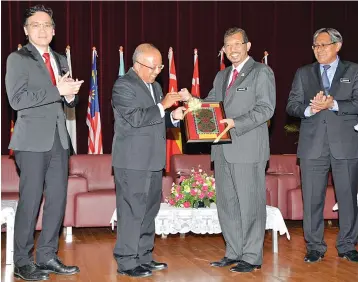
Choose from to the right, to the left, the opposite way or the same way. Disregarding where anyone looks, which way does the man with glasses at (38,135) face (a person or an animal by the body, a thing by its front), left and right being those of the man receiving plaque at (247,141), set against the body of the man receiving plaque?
to the left

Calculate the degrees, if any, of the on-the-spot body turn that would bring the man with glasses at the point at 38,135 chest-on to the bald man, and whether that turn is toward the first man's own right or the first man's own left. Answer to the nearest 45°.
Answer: approximately 45° to the first man's own left

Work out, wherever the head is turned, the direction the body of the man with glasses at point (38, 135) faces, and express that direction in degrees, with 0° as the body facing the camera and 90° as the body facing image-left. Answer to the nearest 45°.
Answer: approximately 315°

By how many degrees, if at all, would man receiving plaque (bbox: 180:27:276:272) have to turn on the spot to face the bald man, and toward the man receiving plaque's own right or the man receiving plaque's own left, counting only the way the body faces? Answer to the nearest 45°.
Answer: approximately 45° to the man receiving plaque's own right

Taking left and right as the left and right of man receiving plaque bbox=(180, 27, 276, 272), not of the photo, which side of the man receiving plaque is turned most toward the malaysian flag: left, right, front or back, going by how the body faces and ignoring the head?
right

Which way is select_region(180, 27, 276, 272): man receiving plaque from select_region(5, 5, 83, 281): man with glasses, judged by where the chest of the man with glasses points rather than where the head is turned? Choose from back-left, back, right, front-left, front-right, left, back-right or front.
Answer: front-left

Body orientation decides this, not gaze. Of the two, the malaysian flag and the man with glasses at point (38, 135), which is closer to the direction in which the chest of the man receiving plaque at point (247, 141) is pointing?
the man with glasses

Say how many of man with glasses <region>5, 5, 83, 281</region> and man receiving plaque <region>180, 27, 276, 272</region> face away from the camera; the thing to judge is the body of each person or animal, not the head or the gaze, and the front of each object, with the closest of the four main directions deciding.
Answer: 0

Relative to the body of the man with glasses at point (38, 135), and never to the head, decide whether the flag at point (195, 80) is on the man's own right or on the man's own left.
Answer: on the man's own left

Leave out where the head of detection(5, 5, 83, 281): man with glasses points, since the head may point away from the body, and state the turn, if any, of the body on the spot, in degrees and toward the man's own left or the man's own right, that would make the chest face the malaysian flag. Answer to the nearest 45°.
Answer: approximately 135° to the man's own left

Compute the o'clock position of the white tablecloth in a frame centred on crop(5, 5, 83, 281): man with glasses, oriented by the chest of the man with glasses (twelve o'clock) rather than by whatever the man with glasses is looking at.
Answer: The white tablecloth is roughly at 9 o'clock from the man with glasses.

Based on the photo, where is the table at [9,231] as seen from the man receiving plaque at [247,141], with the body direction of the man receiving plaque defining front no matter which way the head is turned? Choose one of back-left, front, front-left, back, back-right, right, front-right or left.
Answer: front-right

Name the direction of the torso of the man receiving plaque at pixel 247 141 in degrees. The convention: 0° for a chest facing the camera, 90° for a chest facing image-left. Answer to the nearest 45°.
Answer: approximately 45°

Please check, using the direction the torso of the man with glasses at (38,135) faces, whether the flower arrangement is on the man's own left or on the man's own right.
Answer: on the man's own left

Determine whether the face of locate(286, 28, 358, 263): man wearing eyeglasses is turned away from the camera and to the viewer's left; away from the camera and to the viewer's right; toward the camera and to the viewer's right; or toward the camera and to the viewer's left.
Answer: toward the camera and to the viewer's left
